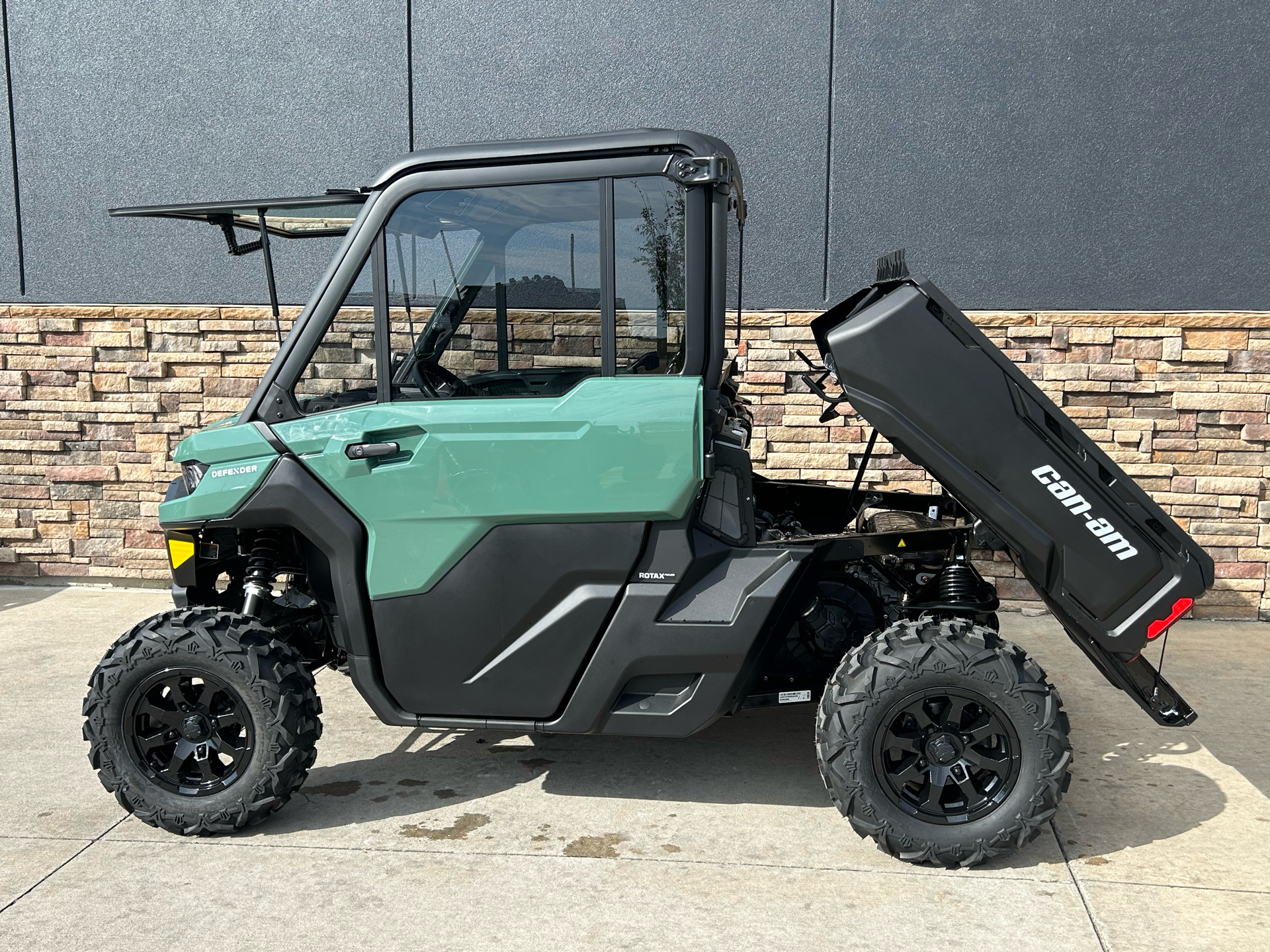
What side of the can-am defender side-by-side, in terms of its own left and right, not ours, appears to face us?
left
